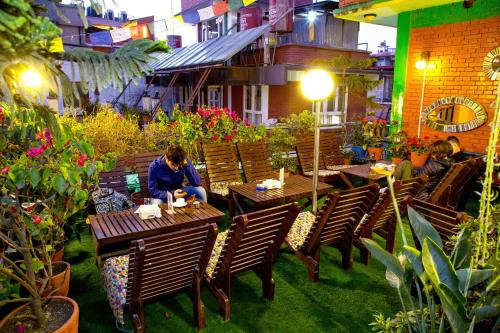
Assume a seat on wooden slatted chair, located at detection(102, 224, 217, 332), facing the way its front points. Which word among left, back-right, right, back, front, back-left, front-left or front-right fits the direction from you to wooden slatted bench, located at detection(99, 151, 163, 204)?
front-right

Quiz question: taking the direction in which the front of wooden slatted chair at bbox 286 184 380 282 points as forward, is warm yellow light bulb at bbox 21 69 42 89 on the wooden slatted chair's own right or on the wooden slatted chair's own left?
on the wooden slatted chair's own left

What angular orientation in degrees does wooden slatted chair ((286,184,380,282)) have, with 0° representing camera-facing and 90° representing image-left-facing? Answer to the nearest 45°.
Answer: approximately 135°

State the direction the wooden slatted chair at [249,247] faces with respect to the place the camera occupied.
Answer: facing away from the viewer and to the left of the viewer

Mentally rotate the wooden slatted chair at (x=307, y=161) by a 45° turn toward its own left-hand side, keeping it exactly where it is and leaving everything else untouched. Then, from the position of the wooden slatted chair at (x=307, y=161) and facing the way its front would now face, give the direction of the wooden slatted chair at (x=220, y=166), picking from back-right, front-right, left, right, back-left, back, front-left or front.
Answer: back-right

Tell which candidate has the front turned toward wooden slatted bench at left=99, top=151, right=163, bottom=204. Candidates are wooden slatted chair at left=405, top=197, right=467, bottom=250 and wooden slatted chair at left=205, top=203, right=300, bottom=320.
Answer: wooden slatted chair at left=205, top=203, right=300, bottom=320

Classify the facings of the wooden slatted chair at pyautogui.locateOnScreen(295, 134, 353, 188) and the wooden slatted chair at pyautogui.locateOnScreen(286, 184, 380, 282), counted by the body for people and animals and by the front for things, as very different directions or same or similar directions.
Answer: very different directions

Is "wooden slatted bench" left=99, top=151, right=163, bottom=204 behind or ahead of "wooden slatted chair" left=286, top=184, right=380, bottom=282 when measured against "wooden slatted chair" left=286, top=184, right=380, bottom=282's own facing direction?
ahead

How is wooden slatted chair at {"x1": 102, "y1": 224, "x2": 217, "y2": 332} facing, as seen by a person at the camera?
facing away from the viewer and to the left of the viewer

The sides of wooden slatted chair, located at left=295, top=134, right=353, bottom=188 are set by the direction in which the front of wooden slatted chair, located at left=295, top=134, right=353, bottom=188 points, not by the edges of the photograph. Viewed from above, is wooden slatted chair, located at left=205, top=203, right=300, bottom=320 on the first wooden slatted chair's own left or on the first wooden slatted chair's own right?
on the first wooden slatted chair's own right
